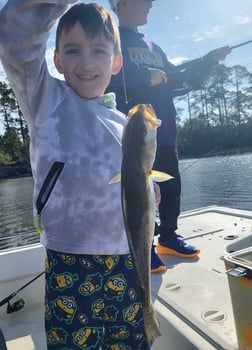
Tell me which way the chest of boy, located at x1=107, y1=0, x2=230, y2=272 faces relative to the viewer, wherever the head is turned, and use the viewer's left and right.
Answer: facing the viewer and to the right of the viewer
